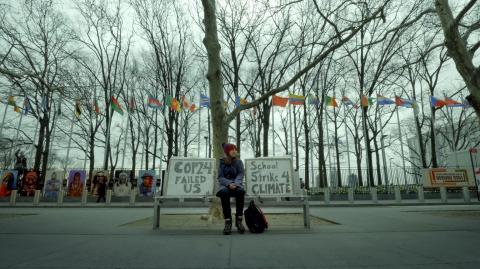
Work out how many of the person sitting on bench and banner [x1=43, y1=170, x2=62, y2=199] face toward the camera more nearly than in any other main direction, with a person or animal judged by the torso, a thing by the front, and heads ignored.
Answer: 2

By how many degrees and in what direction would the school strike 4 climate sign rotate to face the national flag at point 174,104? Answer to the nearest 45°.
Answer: approximately 135° to its right

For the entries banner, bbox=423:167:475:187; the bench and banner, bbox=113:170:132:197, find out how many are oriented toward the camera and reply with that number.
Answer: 3

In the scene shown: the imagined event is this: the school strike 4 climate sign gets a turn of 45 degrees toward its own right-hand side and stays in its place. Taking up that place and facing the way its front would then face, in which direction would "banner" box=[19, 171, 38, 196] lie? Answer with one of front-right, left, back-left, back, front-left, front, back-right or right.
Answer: right

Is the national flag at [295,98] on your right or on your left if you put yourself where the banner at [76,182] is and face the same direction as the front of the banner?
on your left

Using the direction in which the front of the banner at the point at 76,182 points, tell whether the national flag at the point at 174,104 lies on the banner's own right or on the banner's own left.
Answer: on the banner's own left

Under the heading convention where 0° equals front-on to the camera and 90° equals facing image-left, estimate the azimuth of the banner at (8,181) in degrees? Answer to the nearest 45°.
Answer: approximately 0°

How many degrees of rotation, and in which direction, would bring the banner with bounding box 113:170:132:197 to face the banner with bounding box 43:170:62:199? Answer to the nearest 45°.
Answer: approximately 90° to its right

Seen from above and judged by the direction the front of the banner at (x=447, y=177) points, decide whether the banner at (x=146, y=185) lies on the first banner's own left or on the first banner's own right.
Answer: on the first banner's own right

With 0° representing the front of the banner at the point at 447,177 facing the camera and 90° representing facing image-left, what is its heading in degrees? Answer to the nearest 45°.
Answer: approximately 0°

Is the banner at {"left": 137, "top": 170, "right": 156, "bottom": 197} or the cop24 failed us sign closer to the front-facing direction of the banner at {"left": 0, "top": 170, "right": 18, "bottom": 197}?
the cop24 failed us sign
